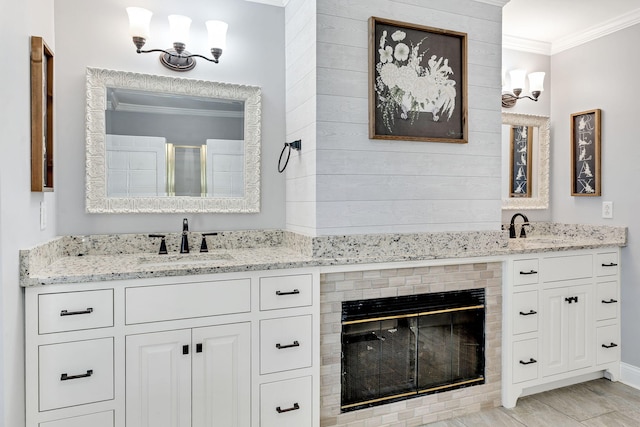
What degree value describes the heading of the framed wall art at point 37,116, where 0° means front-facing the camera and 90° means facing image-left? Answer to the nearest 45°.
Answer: approximately 270°

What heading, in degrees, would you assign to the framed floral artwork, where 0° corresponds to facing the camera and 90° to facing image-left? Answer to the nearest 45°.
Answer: approximately 315°

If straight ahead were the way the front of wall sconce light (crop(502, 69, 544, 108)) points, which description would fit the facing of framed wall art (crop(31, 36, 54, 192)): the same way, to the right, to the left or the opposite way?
to the left

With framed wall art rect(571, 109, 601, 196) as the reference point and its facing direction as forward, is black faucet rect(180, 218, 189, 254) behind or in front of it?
in front

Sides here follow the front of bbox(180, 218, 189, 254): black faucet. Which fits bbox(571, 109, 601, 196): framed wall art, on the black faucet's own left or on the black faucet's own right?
on the black faucet's own left

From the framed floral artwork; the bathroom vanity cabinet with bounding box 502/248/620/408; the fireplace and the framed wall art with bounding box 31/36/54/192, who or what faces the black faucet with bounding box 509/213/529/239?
the framed wall art

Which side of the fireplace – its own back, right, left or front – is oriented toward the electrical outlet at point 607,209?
left

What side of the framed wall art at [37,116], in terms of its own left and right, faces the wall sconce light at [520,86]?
front

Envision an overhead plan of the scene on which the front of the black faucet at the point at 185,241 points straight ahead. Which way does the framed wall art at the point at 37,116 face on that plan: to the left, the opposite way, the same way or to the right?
to the left

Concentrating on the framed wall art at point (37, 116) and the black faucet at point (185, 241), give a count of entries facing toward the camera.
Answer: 1
